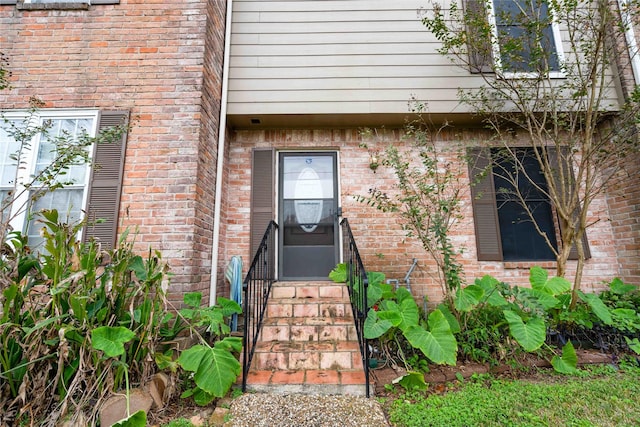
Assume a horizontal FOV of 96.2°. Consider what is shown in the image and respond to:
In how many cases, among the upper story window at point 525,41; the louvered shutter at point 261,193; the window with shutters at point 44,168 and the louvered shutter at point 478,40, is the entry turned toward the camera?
4

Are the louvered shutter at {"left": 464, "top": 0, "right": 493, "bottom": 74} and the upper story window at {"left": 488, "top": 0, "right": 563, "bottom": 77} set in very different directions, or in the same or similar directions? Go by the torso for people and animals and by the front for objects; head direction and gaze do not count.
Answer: same or similar directions

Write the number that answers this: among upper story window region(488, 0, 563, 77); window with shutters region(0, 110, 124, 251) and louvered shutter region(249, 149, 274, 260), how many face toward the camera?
3

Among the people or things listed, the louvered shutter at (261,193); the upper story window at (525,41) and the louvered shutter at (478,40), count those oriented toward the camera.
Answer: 3

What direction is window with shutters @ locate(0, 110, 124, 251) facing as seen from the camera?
toward the camera

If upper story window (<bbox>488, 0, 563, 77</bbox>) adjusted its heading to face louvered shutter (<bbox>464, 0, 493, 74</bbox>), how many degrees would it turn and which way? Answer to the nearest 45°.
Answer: approximately 45° to its right

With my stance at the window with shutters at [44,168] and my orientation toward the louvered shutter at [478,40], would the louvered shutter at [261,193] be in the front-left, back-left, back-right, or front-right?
front-left

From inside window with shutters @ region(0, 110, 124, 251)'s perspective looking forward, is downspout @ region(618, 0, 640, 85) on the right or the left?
on its left

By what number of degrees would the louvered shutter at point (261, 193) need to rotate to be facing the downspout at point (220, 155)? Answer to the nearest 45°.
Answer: approximately 45° to its right

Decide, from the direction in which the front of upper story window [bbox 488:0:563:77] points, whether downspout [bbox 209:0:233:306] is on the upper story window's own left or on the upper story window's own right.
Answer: on the upper story window's own right

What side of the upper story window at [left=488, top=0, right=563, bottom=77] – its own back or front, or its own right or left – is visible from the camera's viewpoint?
front
